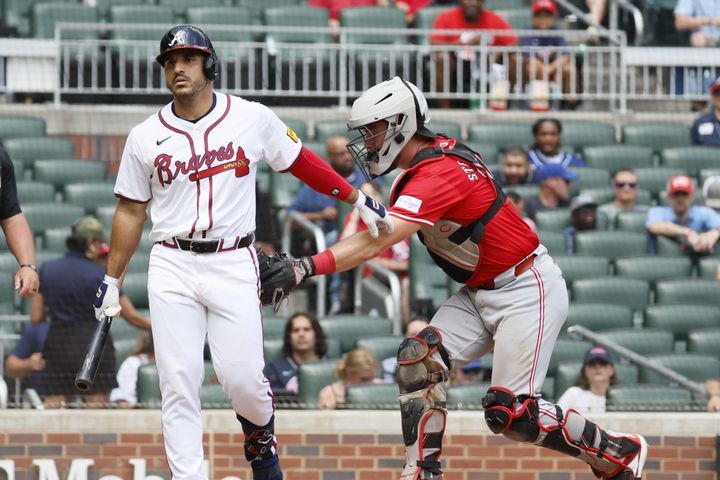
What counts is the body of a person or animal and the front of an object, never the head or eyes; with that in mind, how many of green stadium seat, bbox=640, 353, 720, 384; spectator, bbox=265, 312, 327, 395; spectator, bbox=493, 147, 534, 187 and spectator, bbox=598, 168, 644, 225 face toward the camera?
4

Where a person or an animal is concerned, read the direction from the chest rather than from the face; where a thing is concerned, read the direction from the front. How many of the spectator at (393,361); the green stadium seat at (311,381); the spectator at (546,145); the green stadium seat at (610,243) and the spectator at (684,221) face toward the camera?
5

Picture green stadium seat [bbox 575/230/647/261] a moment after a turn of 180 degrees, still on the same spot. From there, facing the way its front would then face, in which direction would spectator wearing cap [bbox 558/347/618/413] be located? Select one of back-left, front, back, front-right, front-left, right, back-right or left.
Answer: back

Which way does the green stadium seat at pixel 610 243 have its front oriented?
toward the camera

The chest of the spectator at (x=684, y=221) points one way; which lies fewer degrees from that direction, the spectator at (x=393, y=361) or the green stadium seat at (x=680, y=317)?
the green stadium seat

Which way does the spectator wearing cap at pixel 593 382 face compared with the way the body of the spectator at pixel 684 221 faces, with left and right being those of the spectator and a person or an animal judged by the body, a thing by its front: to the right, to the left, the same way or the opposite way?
the same way

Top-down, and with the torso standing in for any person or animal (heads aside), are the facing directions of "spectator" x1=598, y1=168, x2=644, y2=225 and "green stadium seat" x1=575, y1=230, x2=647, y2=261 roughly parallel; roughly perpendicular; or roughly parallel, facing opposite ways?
roughly parallel

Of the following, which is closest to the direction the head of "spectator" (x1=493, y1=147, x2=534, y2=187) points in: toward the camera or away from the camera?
toward the camera

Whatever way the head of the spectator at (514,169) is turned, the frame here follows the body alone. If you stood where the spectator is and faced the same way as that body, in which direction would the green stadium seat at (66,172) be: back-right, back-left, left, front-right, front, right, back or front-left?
right

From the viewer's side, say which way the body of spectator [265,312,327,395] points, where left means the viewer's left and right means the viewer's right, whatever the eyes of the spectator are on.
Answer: facing the viewer

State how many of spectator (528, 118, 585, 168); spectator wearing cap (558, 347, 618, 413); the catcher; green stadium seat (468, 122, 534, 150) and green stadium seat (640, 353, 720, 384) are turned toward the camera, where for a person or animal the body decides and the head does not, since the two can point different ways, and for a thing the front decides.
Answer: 4

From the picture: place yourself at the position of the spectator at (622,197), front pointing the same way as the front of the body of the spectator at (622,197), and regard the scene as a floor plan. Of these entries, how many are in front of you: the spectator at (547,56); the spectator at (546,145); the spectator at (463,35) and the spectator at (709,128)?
0

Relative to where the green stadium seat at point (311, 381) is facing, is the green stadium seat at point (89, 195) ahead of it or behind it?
behind

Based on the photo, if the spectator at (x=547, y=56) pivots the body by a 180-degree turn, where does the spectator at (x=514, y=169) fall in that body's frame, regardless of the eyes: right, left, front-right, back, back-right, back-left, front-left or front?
back

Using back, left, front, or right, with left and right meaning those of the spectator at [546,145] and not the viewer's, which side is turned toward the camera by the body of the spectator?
front

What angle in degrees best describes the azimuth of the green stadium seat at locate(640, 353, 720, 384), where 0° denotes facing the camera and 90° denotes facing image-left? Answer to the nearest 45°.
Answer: approximately 0°

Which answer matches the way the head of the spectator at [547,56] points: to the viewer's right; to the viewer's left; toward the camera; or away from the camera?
toward the camera

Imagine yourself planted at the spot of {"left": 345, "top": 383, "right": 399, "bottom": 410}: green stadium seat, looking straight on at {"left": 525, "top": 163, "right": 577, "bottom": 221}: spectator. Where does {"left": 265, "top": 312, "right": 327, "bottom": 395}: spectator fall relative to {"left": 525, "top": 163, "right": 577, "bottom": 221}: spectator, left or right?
left

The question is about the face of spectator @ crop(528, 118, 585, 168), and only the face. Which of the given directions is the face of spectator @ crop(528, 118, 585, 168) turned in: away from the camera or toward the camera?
toward the camera

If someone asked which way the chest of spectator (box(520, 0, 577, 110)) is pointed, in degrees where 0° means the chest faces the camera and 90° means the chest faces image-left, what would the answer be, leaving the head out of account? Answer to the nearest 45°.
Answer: approximately 0°

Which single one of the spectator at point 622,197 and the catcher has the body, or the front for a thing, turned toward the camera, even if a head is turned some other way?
the spectator

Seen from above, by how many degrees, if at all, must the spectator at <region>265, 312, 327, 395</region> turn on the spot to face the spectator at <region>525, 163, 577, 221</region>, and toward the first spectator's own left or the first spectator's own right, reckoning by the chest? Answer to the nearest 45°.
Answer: approximately 135° to the first spectator's own left

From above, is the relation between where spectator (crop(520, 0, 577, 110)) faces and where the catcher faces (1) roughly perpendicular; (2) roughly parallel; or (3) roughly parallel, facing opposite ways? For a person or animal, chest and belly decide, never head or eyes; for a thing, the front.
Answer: roughly perpendicular
